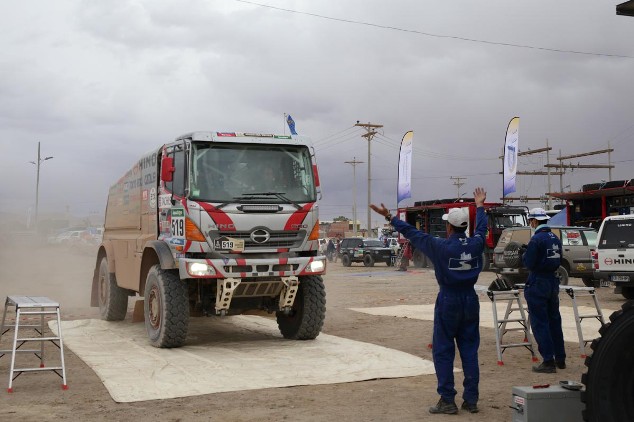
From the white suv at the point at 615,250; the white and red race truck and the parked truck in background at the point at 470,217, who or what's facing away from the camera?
the white suv

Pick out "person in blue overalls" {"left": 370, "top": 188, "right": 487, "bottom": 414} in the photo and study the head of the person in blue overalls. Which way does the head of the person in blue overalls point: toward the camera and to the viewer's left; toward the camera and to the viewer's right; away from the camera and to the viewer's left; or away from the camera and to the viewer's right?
away from the camera and to the viewer's left

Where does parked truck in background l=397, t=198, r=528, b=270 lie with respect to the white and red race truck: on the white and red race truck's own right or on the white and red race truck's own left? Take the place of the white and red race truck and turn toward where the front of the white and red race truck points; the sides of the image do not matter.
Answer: on the white and red race truck's own left

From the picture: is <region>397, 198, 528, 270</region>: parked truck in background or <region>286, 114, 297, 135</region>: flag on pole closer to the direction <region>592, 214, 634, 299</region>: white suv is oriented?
the parked truck in background

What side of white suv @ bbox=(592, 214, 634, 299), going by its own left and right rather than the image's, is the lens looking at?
back

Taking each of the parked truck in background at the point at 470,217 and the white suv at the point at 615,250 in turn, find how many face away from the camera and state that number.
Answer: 1

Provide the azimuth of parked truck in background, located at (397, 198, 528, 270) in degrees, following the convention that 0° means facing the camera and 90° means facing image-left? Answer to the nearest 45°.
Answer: approximately 315°

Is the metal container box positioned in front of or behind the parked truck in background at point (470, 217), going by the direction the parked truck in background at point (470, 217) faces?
in front
